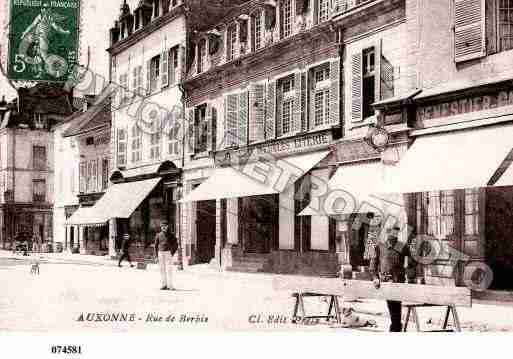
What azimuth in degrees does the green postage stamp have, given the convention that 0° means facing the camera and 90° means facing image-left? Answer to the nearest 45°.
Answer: approximately 0°
